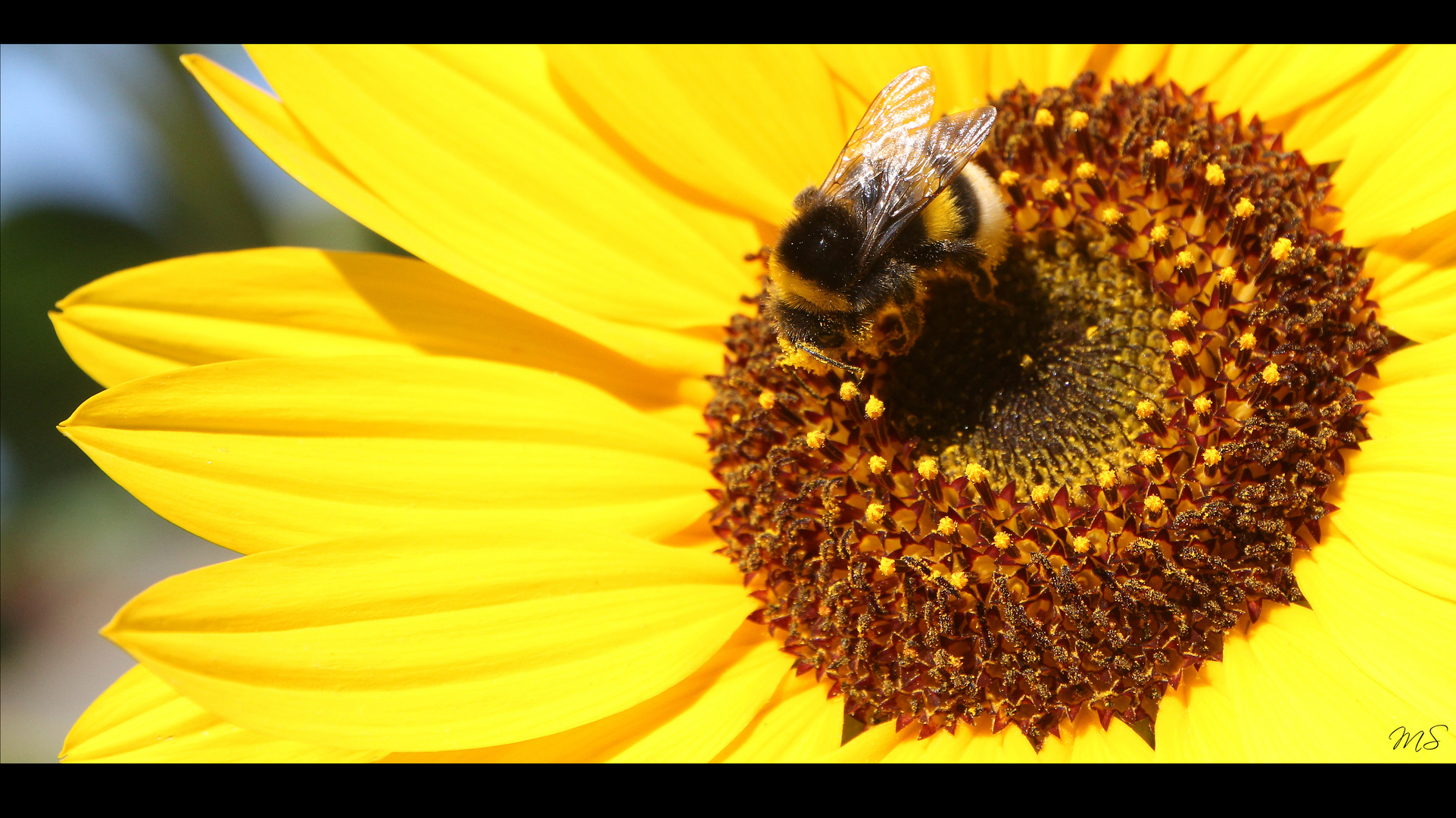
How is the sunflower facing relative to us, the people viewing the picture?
facing the viewer
